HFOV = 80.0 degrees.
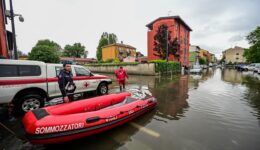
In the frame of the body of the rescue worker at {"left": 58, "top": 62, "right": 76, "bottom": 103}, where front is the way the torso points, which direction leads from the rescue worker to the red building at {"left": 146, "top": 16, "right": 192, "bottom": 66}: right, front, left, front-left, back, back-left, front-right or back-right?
left

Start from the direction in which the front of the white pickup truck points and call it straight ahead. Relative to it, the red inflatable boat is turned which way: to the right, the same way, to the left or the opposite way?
the opposite way

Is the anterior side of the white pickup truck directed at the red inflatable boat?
no

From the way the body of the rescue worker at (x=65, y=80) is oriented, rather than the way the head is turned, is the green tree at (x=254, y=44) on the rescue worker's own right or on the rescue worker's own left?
on the rescue worker's own left

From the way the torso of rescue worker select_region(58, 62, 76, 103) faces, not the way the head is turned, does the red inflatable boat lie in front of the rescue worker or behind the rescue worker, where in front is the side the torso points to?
in front

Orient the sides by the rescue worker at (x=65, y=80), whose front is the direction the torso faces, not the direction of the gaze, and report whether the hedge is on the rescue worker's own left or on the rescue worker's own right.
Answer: on the rescue worker's own left

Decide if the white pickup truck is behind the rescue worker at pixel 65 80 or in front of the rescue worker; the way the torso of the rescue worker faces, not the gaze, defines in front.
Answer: behind

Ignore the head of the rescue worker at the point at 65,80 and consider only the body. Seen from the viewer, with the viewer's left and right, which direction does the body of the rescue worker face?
facing the viewer and to the right of the viewer
